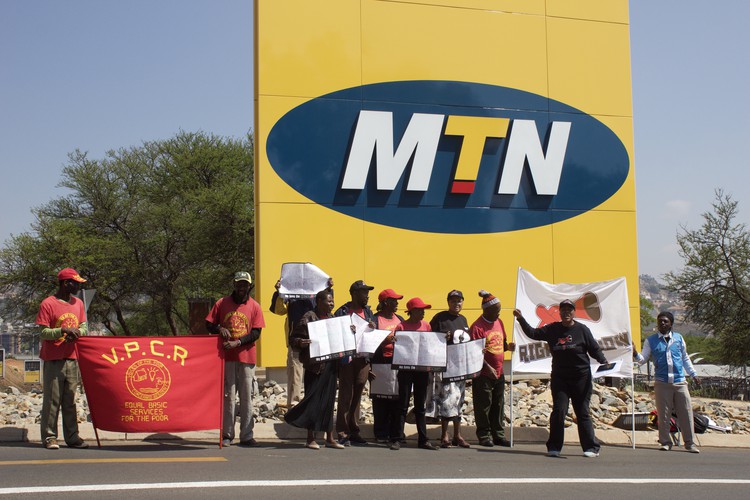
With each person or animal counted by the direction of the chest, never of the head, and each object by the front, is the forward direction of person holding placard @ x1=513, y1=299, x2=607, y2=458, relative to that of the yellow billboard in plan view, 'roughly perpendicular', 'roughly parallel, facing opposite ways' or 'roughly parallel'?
roughly parallel

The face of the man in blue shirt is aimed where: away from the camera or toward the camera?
toward the camera

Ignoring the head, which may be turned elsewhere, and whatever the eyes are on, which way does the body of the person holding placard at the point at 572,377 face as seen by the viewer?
toward the camera

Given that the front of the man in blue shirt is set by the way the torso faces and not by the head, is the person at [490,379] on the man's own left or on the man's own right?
on the man's own right

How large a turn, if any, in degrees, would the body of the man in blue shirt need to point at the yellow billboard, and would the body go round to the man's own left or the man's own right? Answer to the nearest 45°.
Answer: approximately 135° to the man's own right

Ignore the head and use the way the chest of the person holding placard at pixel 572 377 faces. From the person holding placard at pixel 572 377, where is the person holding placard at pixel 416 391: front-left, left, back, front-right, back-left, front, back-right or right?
right

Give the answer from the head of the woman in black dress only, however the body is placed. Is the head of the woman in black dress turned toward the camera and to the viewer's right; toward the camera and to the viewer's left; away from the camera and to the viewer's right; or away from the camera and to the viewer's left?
toward the camera and to the viewer's right

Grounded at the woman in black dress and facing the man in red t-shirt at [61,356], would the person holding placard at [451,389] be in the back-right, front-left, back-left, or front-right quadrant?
back-right

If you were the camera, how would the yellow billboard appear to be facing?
facing the viewer

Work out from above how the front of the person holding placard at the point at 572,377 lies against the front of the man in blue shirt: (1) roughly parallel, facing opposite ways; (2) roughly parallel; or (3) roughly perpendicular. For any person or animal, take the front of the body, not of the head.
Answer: roughly parallel

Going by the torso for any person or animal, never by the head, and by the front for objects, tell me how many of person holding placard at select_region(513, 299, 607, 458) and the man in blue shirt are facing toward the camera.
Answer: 2

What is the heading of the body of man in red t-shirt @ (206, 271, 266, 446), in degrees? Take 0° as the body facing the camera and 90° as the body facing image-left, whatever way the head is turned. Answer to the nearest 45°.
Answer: approximately 0°

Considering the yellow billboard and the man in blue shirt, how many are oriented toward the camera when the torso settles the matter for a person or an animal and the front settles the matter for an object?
2

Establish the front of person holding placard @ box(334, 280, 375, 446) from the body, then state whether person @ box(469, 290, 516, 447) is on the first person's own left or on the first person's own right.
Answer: on the first person's own left

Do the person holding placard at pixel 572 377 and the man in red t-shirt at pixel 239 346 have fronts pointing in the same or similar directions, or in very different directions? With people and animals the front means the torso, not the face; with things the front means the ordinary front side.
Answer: same or similar directions

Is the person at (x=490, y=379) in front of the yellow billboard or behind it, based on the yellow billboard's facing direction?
in front

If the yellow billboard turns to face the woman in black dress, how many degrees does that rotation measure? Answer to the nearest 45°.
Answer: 0° — it already faces them

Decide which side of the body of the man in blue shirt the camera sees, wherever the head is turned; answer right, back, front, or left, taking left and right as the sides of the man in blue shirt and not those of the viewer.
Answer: front

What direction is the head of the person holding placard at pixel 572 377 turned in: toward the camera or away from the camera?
toward the camera
